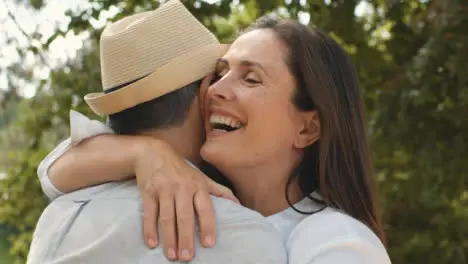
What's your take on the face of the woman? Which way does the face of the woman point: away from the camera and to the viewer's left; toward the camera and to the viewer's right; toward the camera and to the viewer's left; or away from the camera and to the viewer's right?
toward the camera and to the viewer's left

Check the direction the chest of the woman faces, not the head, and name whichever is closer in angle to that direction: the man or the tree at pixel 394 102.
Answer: the man

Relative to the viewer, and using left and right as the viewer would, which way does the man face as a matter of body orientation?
facing away from the viewer and to the right of the viewer

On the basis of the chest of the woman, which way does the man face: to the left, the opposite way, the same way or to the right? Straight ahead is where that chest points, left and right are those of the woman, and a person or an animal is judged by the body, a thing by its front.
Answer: the opposite way

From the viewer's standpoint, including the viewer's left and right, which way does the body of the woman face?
facing the viewer and to the left of the viewer

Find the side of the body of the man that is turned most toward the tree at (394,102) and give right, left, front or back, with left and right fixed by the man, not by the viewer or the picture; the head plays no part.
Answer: front

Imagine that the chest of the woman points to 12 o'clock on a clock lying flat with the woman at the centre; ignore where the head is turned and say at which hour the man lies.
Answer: The man is roughly at 1 o'clock from the woman.

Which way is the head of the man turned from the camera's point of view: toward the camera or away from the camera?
away from the camera

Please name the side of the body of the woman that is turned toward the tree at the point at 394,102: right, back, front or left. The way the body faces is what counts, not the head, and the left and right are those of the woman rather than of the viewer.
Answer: back
